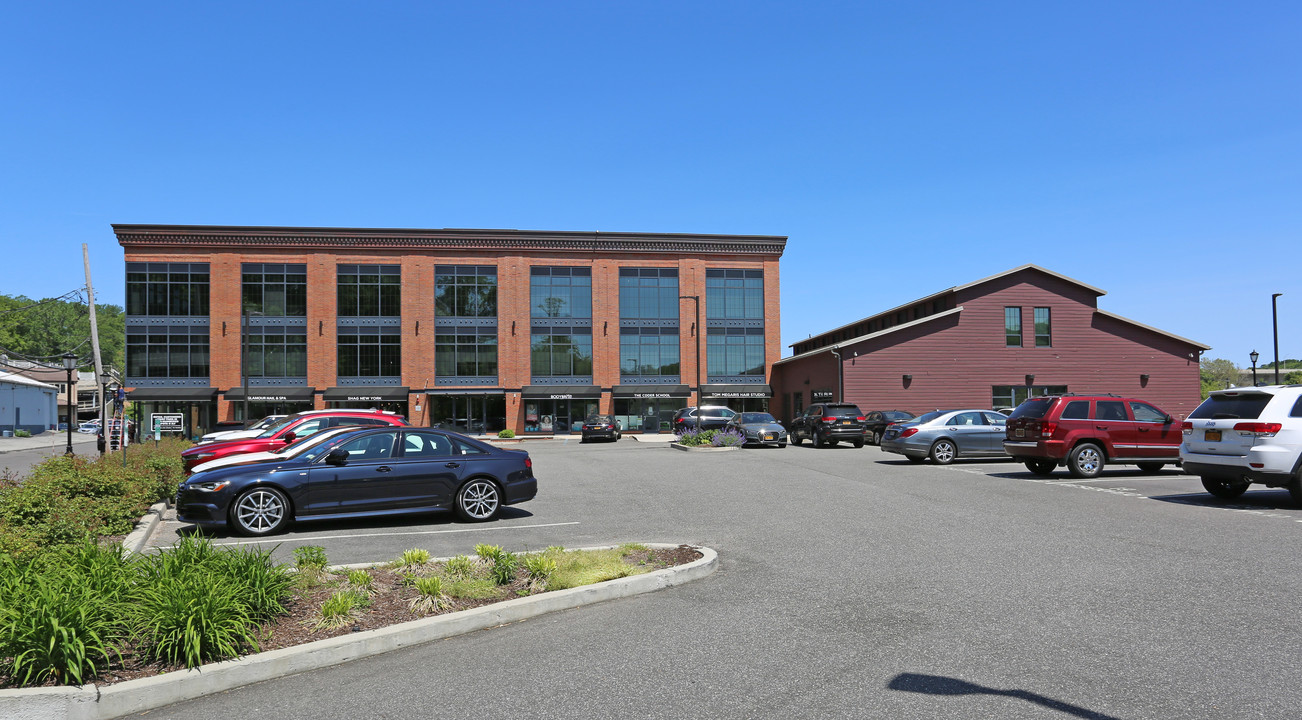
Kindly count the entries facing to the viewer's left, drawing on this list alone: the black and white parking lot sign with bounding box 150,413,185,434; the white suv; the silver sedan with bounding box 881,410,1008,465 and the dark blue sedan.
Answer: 1

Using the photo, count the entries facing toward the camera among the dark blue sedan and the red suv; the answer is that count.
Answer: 0

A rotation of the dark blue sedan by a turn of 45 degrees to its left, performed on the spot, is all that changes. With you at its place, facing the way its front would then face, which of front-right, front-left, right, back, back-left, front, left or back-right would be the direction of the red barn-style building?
back

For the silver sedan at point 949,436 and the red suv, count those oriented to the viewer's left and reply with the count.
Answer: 0

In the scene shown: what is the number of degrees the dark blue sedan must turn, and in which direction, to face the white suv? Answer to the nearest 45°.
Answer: approximately 180°

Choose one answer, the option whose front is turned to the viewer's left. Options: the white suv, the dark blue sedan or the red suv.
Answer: the dark blue sedan

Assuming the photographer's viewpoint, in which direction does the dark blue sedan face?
facing to the left of the viewer

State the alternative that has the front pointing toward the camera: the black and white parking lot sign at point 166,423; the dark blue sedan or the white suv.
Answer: the black and white parking lot sign

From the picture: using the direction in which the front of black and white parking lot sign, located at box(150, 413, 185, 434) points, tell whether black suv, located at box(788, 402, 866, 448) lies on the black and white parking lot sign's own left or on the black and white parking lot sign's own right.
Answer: on the black and white parking lot sign's own left

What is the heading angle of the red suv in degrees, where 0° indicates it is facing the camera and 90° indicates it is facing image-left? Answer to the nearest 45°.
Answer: approximately 225°

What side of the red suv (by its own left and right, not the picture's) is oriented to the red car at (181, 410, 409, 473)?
back

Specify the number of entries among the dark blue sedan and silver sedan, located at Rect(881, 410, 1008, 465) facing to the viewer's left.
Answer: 1

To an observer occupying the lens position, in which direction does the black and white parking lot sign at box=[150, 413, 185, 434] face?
facing the viewer
